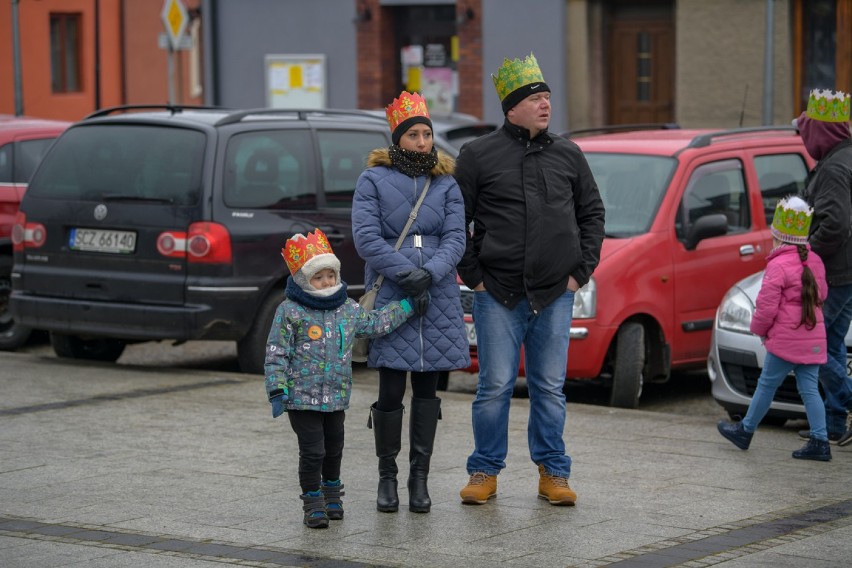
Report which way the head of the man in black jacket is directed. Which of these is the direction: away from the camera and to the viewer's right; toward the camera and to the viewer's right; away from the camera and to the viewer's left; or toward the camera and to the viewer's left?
toward the camera and to the viewer's right

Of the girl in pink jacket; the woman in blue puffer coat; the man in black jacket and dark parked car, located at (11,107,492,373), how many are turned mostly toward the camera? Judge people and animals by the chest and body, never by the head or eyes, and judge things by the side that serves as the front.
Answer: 2

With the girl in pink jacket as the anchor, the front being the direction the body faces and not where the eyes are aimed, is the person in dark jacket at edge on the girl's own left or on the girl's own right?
on the girl's own right

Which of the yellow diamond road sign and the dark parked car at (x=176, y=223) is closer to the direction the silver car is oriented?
the dark parked car

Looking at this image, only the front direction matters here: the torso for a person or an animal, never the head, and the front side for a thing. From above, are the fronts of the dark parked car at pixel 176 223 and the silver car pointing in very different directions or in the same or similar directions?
very different directions

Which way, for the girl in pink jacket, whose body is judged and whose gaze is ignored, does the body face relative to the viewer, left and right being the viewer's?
facing away from the viewer and to the left of the viewer

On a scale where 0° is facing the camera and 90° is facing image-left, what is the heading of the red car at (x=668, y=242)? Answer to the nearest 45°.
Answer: approximately 45°

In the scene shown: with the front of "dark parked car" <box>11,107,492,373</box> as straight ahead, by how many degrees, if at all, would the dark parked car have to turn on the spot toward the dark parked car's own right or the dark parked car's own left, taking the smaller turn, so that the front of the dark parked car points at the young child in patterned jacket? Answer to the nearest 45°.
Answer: approximately 135° to the dark parked car's own right

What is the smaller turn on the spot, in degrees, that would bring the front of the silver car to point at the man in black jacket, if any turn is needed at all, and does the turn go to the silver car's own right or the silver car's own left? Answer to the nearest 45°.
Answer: approximately 45° to the silver car's own left
